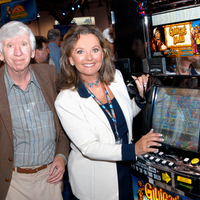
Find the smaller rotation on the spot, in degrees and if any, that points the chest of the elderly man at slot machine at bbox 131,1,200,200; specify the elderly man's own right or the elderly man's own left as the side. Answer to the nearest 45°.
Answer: approximately 45° to the elderly man's own left

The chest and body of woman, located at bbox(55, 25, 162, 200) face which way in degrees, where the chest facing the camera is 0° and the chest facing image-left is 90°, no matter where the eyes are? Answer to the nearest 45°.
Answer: approximately 315°

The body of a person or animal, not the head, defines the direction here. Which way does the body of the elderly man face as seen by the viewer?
toward the camera

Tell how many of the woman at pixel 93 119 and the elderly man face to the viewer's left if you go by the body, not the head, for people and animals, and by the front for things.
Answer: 0

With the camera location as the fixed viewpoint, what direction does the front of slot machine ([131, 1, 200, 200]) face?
facing the viewer and to the left of the viewer

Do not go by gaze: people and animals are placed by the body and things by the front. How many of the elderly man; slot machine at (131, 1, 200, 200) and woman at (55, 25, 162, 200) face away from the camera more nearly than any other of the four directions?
0

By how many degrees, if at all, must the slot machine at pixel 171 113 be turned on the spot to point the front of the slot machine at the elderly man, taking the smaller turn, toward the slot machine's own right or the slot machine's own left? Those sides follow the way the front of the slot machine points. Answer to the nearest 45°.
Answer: approximately 45° to the slot machine's own right
